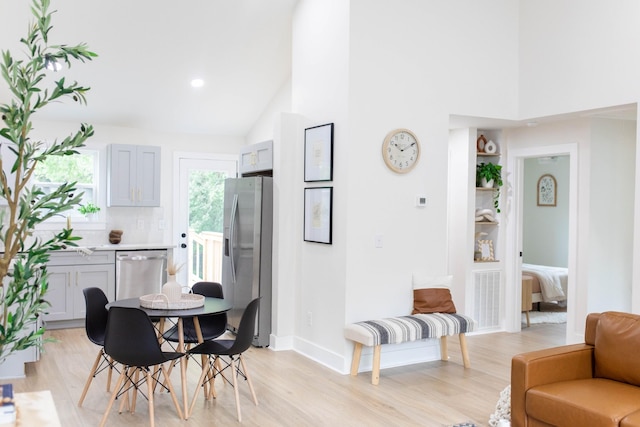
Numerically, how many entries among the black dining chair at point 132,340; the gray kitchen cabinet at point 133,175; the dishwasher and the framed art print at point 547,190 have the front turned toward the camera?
3

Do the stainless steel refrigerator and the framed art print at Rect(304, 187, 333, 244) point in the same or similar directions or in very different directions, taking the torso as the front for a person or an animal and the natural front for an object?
same or similar directions

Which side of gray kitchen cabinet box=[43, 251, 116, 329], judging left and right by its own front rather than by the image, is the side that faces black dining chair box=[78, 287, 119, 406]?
front

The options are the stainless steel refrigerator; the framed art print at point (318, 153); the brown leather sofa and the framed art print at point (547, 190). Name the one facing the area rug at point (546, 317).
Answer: the framed art print at point (547, 190)

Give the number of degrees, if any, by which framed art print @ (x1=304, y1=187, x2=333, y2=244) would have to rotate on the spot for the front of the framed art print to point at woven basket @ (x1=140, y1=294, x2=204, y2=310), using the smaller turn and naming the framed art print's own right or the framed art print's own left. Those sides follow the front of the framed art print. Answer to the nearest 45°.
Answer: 0° — it already faces it

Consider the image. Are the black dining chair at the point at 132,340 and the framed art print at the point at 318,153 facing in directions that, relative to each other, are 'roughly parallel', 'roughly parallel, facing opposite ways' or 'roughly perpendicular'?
roughly parallel, facing opposite ways

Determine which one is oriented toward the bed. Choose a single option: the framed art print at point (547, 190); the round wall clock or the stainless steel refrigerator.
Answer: the framed art print

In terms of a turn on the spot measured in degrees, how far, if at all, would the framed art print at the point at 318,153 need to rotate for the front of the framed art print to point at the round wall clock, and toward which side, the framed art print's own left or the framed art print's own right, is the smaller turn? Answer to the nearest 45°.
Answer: approximately 135° to the framed art print's own left

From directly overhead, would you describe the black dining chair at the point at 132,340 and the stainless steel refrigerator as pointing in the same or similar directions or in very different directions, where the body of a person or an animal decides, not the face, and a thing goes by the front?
very different directions

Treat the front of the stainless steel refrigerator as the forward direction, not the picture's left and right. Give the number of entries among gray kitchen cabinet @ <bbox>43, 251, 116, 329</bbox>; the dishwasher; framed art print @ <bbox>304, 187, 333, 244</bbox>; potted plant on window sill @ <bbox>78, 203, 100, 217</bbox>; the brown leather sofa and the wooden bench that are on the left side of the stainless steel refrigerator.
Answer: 3

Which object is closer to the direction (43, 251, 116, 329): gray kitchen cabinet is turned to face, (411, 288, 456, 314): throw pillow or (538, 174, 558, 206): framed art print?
the throw pillow

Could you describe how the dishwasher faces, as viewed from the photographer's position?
facing the viewer

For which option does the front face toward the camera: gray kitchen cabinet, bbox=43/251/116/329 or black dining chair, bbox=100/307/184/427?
the gray kitchen cabinet

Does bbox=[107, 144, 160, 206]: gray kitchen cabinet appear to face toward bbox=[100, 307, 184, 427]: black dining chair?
yes

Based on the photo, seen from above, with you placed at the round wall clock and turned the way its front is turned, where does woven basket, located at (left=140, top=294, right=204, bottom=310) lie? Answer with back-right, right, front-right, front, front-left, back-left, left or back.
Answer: right

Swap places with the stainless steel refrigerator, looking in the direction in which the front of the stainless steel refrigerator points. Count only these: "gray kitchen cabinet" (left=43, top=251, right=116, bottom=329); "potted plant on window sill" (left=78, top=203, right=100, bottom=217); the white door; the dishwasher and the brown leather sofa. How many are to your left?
1

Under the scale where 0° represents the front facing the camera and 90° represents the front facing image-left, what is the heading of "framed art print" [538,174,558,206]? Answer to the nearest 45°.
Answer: approximately 0°

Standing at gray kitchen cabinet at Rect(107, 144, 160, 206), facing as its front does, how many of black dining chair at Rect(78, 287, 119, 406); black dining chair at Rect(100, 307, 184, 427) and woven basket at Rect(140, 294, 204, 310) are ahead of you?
3

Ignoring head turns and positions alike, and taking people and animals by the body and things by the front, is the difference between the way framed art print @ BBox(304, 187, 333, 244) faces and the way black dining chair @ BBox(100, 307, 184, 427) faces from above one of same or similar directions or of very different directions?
very different directions

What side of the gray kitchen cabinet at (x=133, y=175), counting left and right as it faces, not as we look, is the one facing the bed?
left

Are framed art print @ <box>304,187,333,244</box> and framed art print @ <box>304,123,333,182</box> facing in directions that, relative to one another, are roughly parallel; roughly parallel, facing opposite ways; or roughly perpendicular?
roughly parallel

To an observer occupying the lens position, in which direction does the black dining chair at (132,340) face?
facing away from the viewer and to the right of the viewer
